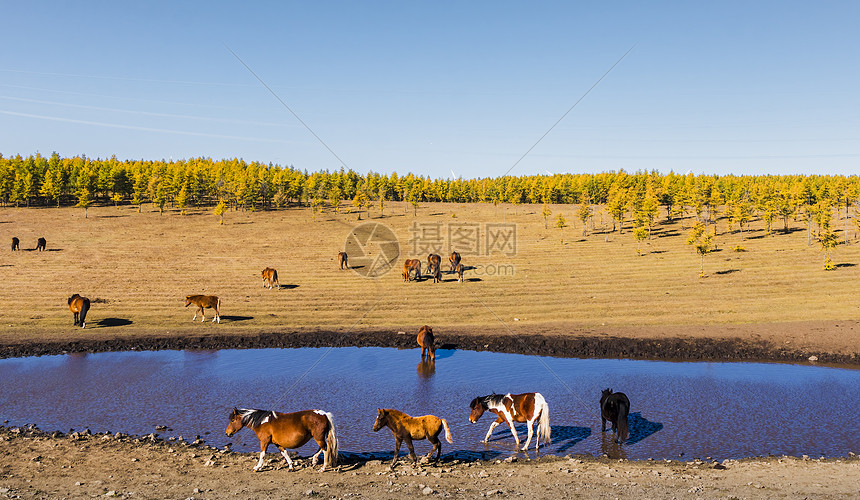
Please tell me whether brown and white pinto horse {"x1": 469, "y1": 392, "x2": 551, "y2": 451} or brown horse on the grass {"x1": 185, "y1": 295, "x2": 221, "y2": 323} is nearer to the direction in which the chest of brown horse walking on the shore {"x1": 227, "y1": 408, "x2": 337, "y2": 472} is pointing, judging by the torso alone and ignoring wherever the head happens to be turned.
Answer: the brown horse on the grass

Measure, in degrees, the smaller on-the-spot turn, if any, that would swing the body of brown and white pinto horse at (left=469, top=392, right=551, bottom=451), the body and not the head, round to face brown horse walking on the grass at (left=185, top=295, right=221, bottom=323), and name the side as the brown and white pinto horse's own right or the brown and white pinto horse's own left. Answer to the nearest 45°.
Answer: approximately 45° to the brown and white pinto horse's own right

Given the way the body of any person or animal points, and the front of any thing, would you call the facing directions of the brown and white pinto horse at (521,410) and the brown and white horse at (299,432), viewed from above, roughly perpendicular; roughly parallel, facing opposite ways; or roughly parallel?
roughly parallel

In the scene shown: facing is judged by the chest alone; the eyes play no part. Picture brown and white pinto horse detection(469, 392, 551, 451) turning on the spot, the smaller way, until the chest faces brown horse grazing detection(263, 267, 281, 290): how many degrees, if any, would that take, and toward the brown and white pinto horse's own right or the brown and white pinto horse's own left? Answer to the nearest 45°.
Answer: approximately 45° to the brown and white pinto horse's own right

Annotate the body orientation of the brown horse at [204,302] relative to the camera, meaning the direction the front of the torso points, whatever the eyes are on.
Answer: to the viewer's left

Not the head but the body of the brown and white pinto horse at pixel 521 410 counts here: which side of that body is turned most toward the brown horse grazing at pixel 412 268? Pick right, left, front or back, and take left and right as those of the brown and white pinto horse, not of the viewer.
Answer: right

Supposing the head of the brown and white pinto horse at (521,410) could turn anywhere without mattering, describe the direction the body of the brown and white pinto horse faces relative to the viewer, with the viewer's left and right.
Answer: facing to the left of the viewer

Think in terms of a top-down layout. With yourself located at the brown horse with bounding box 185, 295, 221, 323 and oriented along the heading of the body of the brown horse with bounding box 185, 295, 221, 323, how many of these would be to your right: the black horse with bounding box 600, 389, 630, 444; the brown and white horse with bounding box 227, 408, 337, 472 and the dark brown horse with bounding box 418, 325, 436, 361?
0

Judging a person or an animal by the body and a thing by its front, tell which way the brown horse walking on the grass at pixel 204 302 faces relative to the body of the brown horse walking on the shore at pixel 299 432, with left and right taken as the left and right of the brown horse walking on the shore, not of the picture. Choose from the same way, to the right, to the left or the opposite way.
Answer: the same way

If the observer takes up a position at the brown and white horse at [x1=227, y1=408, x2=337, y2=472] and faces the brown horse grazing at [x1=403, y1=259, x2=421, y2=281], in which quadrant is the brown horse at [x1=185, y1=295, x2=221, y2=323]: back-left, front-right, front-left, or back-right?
front-left

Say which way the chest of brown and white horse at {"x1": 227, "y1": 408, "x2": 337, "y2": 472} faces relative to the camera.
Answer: to the viewer's left

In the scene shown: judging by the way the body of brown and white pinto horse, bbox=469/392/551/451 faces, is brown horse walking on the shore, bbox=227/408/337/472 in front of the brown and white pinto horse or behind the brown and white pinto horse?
in front

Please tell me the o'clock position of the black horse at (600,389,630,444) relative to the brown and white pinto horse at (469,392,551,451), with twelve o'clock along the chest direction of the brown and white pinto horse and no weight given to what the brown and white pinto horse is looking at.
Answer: The black horse is roughly at 6 o'clock from the brown and white pinto horse.
